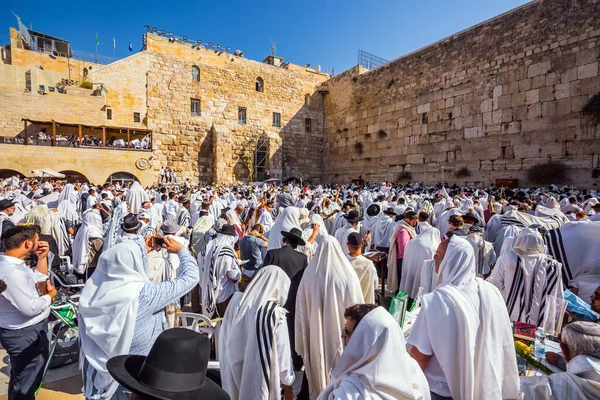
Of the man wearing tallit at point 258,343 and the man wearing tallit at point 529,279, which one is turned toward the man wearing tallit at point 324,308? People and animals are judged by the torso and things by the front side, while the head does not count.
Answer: the man wearing tallit at point 258,343

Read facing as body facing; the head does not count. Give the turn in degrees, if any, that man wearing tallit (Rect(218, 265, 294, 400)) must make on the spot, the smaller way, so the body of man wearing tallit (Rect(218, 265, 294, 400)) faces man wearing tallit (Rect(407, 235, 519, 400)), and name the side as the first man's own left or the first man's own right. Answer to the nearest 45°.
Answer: approximately 90° to the first man's own right

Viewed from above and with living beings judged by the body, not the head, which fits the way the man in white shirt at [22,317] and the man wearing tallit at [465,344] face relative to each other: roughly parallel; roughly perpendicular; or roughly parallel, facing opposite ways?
roughly perpendicular

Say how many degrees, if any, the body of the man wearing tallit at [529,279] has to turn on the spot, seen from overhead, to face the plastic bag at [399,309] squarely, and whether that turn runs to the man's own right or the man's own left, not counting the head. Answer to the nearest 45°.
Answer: approximately 135° to the man's own left

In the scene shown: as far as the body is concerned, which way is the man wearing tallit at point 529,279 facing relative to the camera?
away from the camera

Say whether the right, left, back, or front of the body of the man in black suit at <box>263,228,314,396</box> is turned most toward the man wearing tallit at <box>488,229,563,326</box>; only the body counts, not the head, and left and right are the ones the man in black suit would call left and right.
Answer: right

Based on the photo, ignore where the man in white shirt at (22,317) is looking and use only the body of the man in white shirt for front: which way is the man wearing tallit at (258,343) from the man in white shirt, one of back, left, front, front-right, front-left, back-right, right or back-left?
front-right

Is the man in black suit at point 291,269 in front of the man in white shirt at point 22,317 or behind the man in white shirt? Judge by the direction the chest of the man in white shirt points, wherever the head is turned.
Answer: in front

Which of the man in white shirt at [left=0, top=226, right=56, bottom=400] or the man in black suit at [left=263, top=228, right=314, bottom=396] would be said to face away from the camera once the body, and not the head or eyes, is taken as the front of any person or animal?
the man in black suit

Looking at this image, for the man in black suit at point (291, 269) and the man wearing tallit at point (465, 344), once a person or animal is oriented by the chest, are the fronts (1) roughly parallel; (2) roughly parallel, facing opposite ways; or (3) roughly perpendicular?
roughly parallel

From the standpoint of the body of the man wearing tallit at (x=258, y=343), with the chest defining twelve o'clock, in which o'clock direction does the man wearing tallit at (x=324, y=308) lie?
the man wearing tallit at (x=324, y=308) is roughly at 12 o'clock from the man wearing tallit at (x=258, y=343).

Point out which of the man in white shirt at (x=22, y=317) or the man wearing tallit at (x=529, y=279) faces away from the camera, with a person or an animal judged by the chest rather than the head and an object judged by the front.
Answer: the man wearing tallit

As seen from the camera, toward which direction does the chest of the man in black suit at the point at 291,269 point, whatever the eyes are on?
away from the camera

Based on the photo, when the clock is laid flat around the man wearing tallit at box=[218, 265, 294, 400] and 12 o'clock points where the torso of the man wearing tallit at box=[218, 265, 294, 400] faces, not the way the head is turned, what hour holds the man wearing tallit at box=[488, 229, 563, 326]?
the man wearing tallit at box=[488, 229, 563, 326] is roughly at 1 o'clock from the man wearing tallit at box=[218, 265, 294, 400].

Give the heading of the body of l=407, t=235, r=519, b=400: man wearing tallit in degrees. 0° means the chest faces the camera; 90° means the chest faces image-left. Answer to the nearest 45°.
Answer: approximately 135°

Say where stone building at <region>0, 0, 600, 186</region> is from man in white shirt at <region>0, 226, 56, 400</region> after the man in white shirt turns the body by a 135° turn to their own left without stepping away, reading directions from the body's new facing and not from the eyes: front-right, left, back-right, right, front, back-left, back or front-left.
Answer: right
